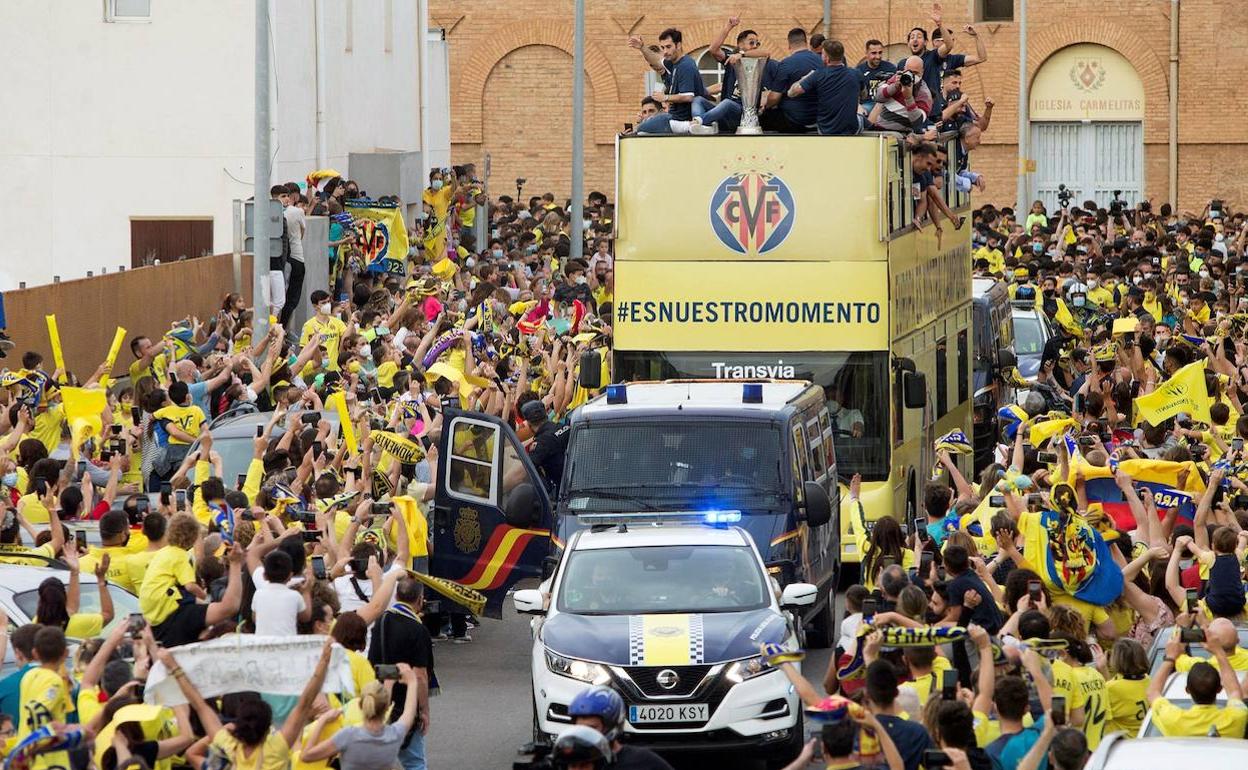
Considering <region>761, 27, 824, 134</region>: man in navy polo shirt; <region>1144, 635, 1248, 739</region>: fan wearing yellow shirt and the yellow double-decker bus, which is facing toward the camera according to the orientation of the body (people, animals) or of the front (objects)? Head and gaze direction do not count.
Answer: the yellow double-decker bus

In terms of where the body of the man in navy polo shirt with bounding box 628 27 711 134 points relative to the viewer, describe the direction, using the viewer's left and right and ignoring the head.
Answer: facing the viewer and to the left of the viewer

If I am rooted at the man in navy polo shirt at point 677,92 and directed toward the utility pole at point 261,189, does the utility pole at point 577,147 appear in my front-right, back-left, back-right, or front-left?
front-right

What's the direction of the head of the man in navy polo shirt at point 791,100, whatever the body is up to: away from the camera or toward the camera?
away from the camera

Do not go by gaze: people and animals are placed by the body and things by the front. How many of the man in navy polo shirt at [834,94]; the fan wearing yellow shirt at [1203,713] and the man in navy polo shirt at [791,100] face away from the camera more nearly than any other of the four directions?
3

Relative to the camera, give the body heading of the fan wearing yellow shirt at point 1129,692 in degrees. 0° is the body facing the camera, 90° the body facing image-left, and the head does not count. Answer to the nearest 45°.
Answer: approximately 135°

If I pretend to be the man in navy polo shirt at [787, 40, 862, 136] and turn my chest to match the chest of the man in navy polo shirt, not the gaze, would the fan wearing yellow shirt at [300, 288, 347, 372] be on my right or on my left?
on my left

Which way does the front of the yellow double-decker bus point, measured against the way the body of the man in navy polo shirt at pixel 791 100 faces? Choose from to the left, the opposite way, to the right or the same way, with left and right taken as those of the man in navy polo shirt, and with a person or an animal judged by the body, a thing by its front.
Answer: the opposite way

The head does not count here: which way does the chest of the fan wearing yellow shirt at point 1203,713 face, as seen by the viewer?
away from the camera

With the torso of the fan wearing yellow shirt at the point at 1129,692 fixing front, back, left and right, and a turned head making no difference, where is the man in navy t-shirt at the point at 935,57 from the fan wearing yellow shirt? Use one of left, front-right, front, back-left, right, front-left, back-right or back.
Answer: front-right

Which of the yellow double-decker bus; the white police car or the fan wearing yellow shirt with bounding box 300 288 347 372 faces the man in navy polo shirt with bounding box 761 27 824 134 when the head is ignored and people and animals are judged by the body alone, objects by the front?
the fan wearing yellow shirt

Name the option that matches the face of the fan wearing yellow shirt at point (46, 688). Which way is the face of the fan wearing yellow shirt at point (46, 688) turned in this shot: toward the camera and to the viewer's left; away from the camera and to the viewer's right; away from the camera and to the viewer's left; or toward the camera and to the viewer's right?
away from the camera and to the viewer's right

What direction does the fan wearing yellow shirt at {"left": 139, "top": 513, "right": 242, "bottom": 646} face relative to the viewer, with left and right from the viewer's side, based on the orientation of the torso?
facing away from the viewer and to the right of the viewer

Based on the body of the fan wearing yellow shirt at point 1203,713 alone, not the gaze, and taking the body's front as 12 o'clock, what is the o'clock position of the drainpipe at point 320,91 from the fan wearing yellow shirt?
The drainpipe is roughly at 11 o'clock from the fan wearing yellow shirt.

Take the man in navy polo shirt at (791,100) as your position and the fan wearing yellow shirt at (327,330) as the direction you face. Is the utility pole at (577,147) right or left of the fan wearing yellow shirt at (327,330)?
right

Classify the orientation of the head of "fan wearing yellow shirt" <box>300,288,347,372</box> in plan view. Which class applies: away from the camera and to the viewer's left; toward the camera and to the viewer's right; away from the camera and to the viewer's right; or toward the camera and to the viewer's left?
toward the camera and to the viewer's right

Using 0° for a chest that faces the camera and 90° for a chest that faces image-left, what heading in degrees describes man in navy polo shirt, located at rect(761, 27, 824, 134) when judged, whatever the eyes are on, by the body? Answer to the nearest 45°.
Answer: approximately 180°
